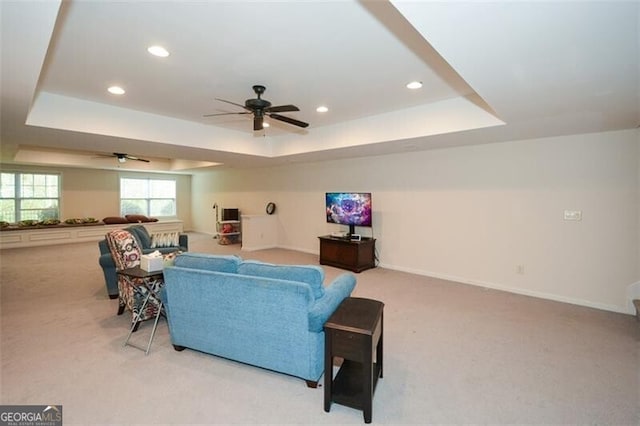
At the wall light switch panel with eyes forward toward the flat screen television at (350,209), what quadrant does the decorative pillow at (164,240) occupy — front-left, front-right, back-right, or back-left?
front-left

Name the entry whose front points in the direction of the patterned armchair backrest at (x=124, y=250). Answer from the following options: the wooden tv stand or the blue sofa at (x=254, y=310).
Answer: the wooden tv stand

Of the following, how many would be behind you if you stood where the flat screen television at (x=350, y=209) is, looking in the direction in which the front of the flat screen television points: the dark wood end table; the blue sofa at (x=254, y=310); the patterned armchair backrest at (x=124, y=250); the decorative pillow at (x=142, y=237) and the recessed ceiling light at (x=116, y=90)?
0

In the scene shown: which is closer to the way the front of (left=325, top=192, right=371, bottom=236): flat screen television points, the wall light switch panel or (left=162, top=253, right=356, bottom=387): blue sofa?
the blue sofa

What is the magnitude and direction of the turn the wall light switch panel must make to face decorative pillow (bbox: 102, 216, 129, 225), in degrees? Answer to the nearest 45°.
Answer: approximately 90° to its right

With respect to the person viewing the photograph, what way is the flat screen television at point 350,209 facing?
facing the viewer and to the left of the viewer

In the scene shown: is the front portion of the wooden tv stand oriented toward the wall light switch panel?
no

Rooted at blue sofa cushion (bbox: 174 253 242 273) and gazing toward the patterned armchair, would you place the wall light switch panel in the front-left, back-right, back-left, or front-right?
back-right

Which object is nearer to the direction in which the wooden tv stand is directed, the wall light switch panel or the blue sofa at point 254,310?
the blue sofa

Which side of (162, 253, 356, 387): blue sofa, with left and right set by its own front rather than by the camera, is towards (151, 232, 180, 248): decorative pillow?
left

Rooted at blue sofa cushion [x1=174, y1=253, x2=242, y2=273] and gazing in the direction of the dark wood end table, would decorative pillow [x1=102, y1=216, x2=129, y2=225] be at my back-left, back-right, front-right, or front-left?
back-left

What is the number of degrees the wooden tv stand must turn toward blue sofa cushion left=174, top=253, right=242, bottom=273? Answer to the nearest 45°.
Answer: approximately 45° to its left

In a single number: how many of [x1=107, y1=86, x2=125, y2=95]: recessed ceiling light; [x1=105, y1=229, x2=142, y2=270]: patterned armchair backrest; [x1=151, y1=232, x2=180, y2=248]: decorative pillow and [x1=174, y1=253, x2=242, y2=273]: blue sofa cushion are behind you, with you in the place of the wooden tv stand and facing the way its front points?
0

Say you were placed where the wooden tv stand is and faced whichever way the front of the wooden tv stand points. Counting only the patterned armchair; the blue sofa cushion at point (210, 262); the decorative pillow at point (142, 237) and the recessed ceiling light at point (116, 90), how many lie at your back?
0

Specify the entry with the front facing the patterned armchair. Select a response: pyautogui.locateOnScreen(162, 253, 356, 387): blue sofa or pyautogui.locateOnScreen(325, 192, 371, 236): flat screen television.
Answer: the flat screen television

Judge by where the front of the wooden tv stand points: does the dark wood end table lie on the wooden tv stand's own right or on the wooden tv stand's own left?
on the wooden tv stand's own left

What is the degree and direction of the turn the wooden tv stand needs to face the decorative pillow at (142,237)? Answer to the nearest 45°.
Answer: approximately 45° to its right

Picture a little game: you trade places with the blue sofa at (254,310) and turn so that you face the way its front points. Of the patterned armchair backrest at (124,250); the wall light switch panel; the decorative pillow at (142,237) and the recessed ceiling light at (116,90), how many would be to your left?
3

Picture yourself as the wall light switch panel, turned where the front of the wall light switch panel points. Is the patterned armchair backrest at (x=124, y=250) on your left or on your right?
on your right

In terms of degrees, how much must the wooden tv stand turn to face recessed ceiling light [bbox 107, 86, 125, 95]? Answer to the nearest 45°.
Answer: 0° — it already faces it

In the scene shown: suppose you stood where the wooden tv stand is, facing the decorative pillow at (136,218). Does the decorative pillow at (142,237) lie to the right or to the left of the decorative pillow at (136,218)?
left

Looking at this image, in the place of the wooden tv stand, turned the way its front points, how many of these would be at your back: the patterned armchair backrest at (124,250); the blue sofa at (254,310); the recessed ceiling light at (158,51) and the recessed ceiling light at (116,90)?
0
